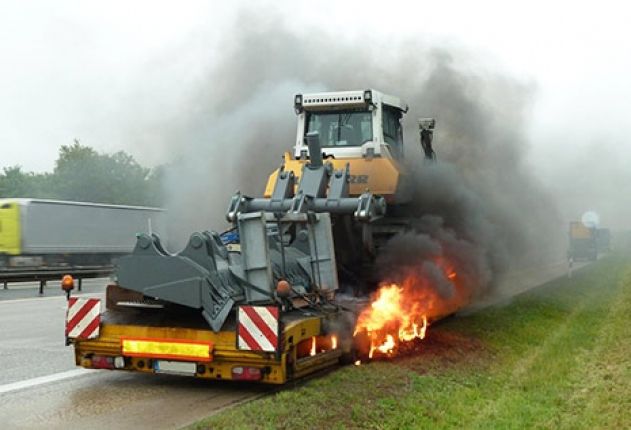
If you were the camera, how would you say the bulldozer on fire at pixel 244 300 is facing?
facing away from the viewer and to the right of the viewer

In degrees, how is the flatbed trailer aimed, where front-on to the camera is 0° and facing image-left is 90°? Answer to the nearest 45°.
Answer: approximately 225°

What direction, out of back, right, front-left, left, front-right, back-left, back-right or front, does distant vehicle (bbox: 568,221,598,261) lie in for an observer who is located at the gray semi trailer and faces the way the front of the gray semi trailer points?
back-left

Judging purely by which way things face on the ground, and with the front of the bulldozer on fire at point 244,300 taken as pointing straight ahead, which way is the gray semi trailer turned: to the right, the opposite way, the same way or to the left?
the opposite way

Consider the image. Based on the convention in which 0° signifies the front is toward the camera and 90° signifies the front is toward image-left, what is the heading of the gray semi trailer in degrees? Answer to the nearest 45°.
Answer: approximately 45°

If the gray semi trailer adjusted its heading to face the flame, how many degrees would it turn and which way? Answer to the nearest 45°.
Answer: approximately 45° to its left

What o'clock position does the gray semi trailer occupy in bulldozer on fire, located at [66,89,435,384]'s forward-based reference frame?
The gray semi trailer is roughly at 10 o'clock from the bulldozer on fire.
